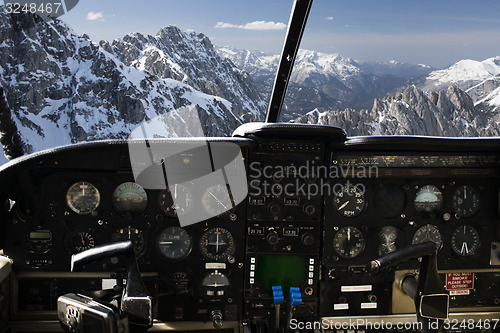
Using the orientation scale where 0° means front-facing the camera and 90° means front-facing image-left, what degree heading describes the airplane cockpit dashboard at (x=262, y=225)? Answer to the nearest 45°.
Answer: approximately 0°
